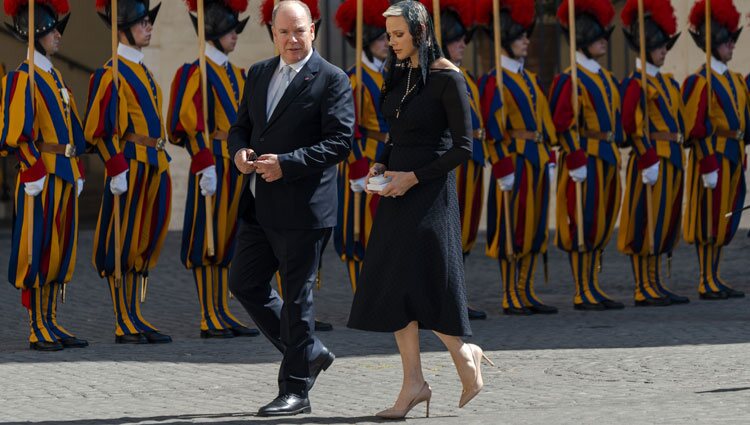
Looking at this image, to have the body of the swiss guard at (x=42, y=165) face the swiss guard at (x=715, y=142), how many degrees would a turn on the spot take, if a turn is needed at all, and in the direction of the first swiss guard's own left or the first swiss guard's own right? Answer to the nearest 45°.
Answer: approximately 45° to the first swiss guard's own left

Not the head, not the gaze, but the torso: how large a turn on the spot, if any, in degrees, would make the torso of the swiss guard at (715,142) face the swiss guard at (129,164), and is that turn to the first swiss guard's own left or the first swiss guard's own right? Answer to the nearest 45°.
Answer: approximately 90° to the first swiss guard's own right

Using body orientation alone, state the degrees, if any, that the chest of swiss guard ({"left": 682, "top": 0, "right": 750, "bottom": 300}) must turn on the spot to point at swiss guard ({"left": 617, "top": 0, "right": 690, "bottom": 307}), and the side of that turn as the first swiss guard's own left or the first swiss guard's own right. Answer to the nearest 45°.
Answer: approximately 90° to the first swiss guard's own right

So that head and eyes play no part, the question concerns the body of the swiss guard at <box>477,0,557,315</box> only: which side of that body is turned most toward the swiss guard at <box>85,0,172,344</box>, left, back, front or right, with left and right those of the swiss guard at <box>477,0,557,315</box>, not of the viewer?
right

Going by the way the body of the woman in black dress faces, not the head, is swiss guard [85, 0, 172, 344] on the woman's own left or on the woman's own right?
on the woman's own right

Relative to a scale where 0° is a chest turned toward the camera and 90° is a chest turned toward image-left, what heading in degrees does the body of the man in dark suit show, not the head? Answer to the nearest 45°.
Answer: approximately 45°

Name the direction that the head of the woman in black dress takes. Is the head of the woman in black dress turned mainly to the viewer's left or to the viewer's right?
to the viewer's left

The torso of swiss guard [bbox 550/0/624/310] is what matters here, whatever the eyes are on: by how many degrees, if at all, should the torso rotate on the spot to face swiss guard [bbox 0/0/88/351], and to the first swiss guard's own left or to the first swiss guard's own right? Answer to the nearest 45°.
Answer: approximately 90° to the first swiss guard's own right

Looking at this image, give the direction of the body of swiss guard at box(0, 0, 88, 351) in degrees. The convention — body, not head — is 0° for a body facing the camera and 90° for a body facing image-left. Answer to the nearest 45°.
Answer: approximately 315°
